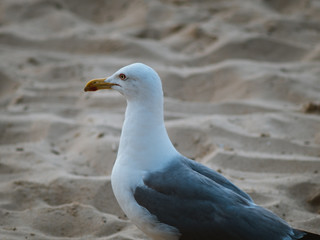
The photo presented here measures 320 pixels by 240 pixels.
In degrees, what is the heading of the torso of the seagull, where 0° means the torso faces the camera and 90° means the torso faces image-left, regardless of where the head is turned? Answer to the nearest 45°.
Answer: approximately 90°
